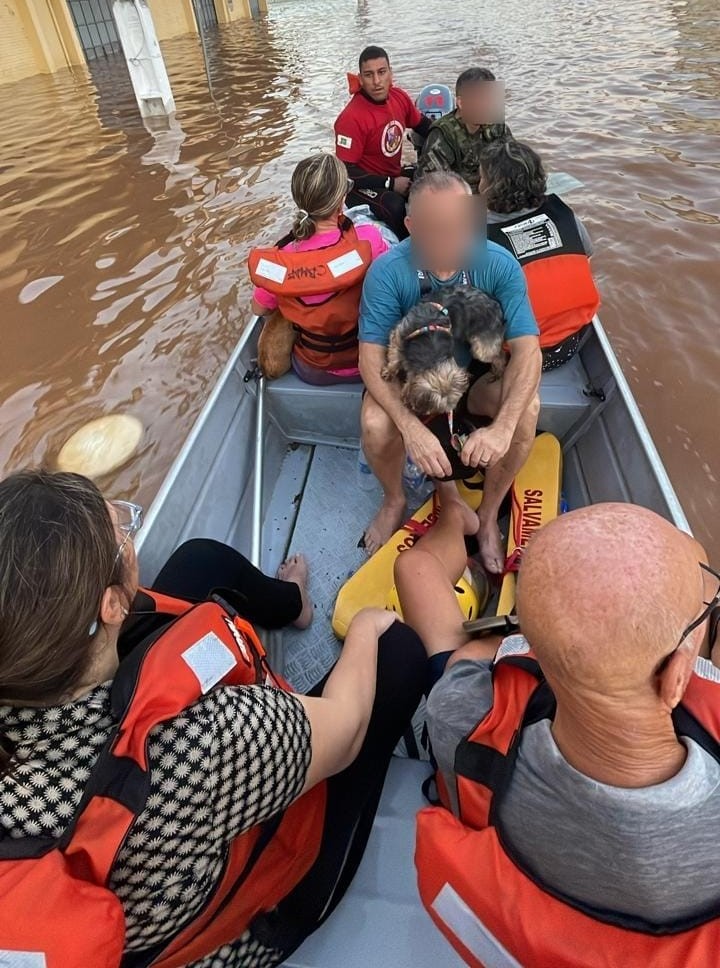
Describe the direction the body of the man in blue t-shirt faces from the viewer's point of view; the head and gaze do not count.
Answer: toward the camera

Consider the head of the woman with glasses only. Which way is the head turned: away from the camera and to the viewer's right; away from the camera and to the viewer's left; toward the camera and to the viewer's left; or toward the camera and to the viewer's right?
away from the camera and to the viewer's right

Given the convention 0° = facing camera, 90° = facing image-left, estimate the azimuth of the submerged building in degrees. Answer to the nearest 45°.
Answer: approximately 315°

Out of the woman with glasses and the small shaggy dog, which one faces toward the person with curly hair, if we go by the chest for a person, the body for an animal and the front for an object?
the woman with glasses

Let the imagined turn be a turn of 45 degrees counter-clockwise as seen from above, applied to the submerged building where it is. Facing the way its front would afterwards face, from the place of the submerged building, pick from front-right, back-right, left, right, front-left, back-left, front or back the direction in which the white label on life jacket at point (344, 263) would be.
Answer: right

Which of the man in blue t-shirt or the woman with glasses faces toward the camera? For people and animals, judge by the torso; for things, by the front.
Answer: the man in blue t-shirt

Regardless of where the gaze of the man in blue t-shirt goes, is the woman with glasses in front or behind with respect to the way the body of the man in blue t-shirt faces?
in front

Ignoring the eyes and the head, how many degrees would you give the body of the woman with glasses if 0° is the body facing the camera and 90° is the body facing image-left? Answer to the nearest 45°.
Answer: approximately 225°

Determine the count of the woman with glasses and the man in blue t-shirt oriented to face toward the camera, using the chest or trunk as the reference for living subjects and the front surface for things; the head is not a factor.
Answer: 1

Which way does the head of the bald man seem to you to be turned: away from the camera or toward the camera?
away from the camera

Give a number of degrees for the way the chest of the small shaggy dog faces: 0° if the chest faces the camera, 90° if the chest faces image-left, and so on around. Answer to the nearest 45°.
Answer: approximately 45°

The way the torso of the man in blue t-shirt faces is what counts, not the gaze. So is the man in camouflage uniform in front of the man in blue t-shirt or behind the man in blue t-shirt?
behind

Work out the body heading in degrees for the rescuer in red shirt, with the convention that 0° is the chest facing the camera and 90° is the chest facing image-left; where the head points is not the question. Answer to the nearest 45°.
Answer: approximately 315°

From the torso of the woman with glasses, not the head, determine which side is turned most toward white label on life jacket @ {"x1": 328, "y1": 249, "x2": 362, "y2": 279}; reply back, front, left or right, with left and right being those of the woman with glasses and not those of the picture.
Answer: front

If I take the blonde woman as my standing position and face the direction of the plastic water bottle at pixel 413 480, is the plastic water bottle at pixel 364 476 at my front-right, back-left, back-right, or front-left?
front-right

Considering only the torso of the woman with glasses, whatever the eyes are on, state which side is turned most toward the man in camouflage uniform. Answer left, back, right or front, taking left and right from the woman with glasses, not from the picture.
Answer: front

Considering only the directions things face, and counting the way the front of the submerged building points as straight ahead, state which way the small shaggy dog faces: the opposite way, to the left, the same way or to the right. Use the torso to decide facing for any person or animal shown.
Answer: to the right
